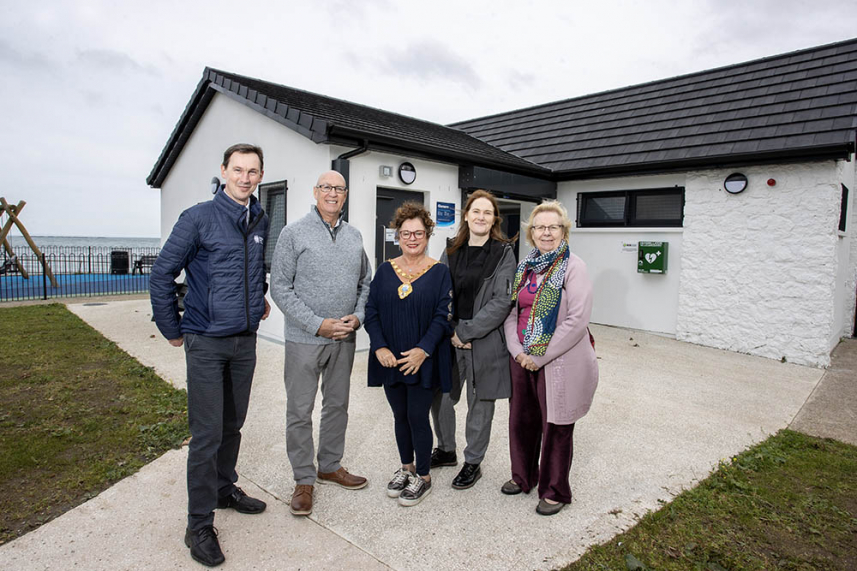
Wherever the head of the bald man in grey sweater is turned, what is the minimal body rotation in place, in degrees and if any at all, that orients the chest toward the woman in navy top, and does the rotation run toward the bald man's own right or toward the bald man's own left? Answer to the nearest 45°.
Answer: approximately 45° to the bald man's own left

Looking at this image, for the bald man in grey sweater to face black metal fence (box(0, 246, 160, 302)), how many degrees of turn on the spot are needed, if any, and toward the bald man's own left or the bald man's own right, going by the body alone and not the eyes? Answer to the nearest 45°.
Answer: approximately 180°

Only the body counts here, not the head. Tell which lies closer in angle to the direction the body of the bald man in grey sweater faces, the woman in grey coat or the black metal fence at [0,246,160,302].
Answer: the woman in grey coat

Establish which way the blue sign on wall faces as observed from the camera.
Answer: facing the viewer and to the right of the viewer

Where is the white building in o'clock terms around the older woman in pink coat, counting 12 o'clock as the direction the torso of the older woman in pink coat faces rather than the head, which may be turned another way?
The white building is roughly at 5 o'clock from the older woman in pink coat.

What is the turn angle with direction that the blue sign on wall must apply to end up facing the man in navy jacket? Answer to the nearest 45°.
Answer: approximately 45° to its right

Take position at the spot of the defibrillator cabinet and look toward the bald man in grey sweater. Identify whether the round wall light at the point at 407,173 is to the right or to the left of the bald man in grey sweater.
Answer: right
